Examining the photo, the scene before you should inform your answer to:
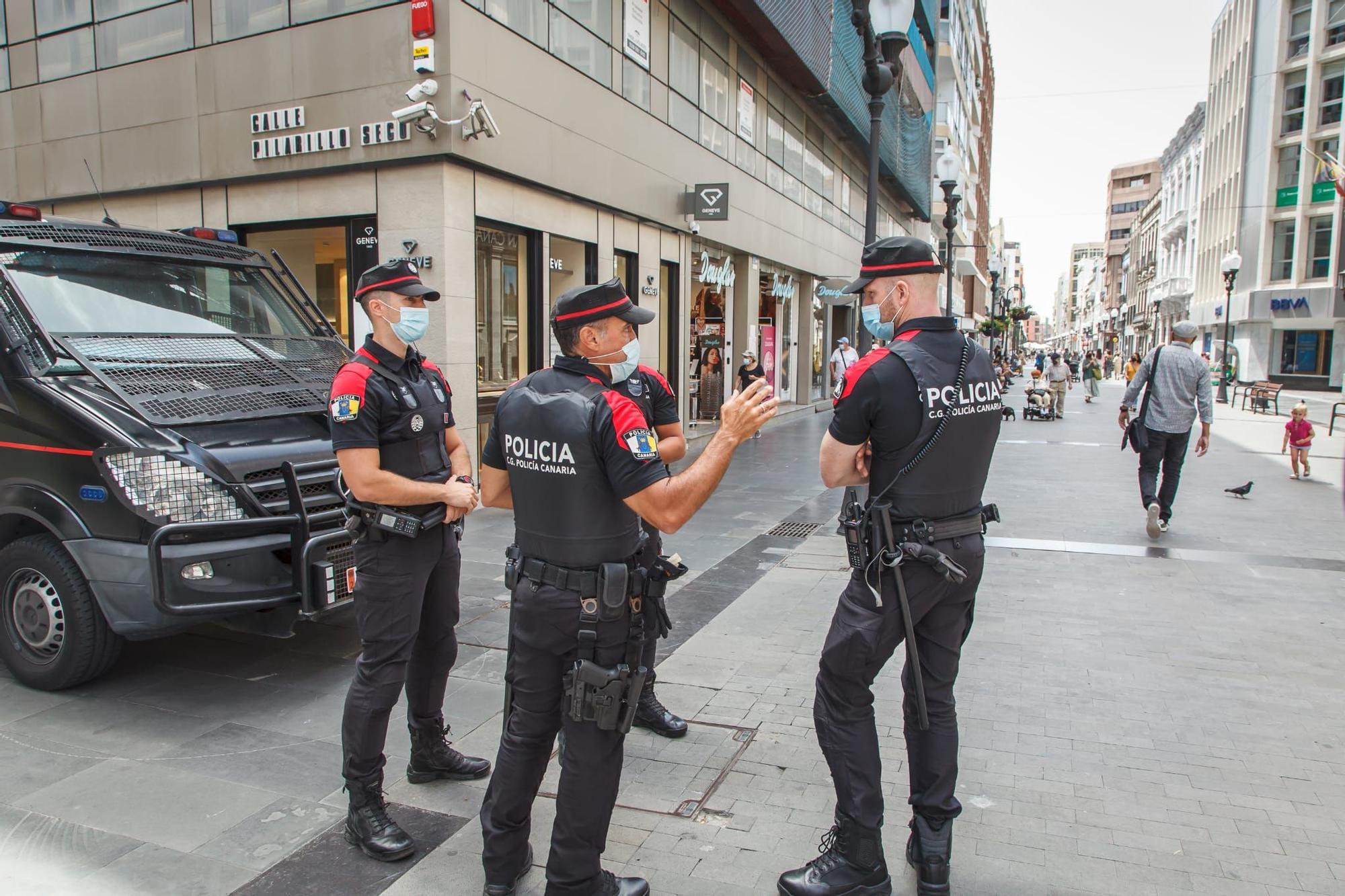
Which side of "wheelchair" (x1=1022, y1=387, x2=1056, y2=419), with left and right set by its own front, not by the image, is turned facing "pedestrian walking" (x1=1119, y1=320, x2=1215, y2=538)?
front

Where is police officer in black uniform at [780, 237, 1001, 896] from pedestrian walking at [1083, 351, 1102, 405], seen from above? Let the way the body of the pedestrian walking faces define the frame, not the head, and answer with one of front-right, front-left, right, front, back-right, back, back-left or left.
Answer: front

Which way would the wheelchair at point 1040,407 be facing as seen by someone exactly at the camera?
facing the viewer

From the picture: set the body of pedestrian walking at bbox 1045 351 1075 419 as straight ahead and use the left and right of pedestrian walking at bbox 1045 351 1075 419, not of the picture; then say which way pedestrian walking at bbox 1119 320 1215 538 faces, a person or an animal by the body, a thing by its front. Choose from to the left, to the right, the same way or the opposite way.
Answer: the opposite way

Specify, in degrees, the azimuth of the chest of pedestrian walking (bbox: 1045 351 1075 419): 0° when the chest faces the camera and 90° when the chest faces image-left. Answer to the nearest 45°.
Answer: approximately 0°

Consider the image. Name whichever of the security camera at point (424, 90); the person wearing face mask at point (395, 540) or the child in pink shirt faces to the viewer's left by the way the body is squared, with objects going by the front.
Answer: the security camera

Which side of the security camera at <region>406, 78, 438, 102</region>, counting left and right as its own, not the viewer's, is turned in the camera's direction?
left

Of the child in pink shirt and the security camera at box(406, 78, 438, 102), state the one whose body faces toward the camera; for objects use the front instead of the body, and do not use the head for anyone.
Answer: the child in pink shirt

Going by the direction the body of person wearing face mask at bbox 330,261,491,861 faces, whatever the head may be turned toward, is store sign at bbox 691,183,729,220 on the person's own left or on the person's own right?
on the person's own left

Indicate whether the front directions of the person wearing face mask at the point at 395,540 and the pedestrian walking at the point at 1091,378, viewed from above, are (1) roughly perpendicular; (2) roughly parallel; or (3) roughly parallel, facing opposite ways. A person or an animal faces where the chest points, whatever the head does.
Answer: roughly perpendicular

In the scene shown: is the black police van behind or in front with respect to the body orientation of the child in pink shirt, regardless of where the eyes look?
in front

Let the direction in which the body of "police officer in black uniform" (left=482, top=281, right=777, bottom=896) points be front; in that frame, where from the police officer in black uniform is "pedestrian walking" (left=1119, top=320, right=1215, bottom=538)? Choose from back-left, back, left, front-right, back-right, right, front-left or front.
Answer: front

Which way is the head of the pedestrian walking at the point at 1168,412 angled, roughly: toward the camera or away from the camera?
away from the camera

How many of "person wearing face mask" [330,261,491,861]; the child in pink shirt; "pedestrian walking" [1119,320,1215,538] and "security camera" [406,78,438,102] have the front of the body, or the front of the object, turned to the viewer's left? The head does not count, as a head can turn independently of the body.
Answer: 1

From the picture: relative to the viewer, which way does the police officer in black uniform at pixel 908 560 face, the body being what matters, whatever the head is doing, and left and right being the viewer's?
facing away from the viewer and to the left of the viewer

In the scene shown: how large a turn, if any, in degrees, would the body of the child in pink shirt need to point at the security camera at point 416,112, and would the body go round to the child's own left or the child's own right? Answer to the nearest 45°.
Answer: approximately 45° to the child's own right

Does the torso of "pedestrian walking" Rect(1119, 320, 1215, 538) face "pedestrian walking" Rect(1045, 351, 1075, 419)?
yes

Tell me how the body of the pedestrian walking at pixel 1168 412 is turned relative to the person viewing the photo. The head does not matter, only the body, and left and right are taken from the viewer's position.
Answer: facing away from the viewer

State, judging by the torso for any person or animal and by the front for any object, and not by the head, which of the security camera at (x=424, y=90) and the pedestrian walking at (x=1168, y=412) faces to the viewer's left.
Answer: the security camera

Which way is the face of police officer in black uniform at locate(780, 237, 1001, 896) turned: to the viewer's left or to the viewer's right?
to the viewer's left
